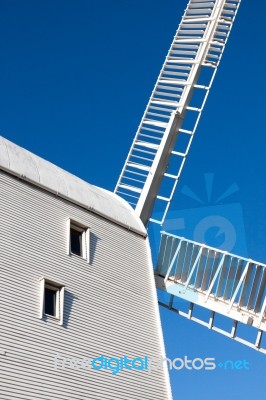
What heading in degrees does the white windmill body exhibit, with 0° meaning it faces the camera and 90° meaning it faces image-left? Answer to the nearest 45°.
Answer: approximately 225°
